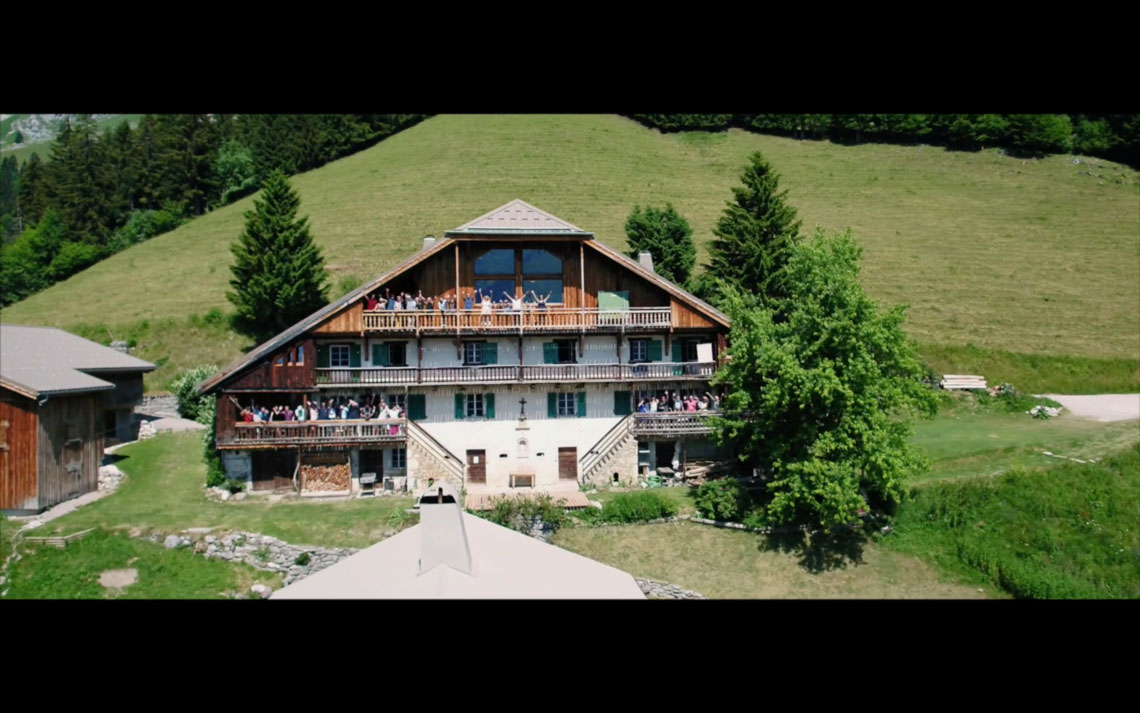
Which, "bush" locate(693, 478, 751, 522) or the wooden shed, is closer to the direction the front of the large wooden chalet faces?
the bush

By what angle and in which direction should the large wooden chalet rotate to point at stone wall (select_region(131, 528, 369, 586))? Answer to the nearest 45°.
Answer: approximately 45° to its right

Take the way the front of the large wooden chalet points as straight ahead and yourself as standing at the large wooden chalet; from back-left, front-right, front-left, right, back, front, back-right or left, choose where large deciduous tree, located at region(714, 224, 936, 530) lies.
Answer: front-left

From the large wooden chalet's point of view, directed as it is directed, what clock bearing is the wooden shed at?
The wooden shed is roughly at 3 o'clock from the large wooden chalet.

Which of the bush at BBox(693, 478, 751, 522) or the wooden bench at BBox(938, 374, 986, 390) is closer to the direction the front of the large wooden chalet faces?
the bush

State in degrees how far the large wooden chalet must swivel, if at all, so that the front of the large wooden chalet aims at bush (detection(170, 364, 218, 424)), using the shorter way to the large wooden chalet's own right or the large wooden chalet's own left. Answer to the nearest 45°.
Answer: approximately 135° to the large wooden chalet's own right

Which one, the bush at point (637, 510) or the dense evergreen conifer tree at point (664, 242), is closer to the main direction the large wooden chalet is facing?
the bush

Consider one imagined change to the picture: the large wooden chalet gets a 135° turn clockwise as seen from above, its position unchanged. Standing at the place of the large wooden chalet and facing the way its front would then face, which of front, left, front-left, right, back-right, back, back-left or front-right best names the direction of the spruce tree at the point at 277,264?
front

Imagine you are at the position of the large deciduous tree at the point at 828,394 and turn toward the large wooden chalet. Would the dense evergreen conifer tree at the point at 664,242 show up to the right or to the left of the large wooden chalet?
right

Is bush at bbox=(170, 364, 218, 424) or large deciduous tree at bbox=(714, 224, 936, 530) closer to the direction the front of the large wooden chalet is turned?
the large deciduous tree

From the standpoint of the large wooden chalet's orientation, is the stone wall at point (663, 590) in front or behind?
in front

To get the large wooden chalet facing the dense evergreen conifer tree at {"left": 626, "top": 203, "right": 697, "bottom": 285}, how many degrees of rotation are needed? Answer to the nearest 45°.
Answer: approximately 135° to its left

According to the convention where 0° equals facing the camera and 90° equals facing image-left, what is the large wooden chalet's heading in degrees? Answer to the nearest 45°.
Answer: approximately 0°
